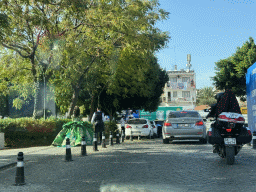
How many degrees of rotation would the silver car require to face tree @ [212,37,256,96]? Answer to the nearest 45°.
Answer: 0° — it already faces it

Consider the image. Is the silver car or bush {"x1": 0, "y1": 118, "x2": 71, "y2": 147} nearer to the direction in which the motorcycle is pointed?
the silver car

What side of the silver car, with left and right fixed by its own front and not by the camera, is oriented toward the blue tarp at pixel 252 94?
right

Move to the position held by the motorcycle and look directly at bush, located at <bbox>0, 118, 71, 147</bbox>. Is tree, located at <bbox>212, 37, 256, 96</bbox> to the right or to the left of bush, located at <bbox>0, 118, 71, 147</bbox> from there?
right

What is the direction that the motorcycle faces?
away from the camera

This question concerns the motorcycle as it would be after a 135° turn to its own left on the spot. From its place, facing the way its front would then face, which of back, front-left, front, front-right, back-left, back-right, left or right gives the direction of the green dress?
right

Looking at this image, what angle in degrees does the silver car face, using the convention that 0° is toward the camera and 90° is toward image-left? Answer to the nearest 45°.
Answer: approximately 180°

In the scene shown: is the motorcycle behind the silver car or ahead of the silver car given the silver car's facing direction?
behind

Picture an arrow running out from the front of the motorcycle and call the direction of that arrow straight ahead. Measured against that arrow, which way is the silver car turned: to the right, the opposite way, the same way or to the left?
the same way

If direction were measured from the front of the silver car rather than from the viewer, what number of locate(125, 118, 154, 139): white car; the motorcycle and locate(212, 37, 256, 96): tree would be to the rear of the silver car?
1

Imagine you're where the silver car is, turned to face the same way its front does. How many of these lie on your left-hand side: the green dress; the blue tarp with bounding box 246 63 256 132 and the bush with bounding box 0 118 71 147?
2

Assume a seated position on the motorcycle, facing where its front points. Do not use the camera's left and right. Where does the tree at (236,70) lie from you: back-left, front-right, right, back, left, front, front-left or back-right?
front

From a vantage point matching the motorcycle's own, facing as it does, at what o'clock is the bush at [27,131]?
The bush is roughly at 10 o'clock from the motorcycle.

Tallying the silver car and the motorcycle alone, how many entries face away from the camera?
2

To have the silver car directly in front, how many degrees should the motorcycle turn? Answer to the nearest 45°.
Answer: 0° — it already faces it

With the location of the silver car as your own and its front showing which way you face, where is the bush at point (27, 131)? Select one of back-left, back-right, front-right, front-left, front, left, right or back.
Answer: left

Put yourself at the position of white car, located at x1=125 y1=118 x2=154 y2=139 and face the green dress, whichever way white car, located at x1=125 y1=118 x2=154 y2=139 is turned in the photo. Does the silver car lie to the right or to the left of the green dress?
left
